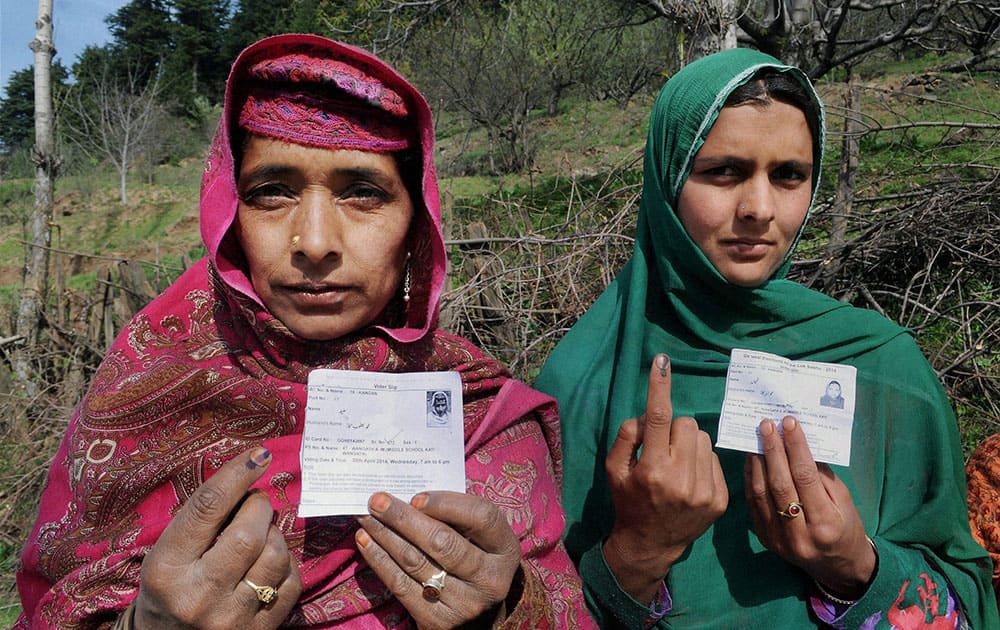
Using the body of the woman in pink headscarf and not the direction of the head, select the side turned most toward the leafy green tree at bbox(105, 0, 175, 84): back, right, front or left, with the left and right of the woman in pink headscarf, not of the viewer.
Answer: back

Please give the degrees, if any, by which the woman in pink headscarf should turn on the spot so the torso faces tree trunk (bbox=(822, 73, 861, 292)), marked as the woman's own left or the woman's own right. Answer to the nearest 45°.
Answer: approximately 135° to the woman's own left

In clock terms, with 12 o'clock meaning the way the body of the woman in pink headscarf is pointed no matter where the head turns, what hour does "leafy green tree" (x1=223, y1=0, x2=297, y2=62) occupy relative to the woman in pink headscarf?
The leafy green tree is roughly at 6 o'clock from the woman in pink headscarf.

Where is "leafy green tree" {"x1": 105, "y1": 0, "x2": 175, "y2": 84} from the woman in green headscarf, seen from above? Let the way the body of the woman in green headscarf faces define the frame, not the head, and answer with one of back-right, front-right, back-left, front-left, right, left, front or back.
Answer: back-right

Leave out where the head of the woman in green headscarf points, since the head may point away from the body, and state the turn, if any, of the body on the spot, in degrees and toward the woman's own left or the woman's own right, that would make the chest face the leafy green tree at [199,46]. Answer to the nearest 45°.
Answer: approximately 135° to the woman's own right

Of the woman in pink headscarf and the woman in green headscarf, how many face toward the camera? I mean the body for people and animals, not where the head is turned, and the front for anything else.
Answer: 2

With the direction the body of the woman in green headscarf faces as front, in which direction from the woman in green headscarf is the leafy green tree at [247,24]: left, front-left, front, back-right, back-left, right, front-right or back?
back-right
